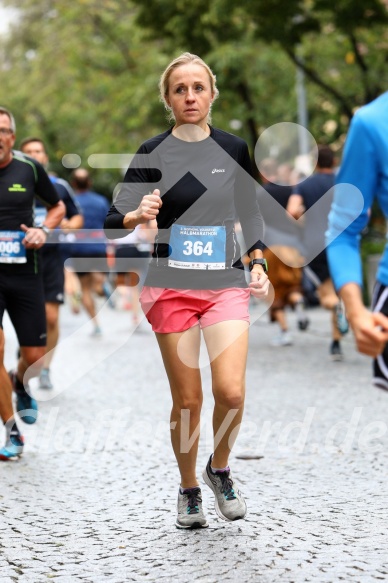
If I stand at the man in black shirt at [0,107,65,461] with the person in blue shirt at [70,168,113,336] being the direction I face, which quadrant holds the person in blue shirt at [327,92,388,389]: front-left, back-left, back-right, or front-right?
back-right

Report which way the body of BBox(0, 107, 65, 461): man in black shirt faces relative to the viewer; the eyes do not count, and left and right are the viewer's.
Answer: facing the viewer

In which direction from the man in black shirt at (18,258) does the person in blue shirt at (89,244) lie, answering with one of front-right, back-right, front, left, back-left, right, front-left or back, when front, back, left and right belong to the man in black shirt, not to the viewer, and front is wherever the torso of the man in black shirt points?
back

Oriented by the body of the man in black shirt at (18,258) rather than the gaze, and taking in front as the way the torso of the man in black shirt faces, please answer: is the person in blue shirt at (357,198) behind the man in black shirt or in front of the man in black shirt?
in front
